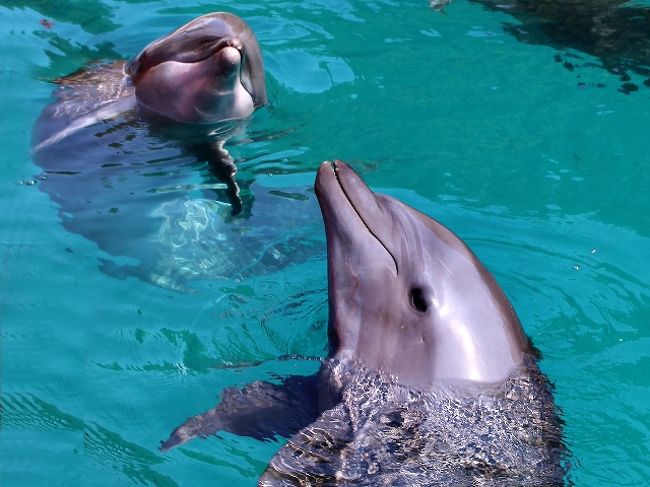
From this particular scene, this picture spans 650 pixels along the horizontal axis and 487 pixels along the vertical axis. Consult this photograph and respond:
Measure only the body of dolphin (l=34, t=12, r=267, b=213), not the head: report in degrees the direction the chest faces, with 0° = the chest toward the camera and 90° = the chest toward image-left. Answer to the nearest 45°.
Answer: approximately 315°
